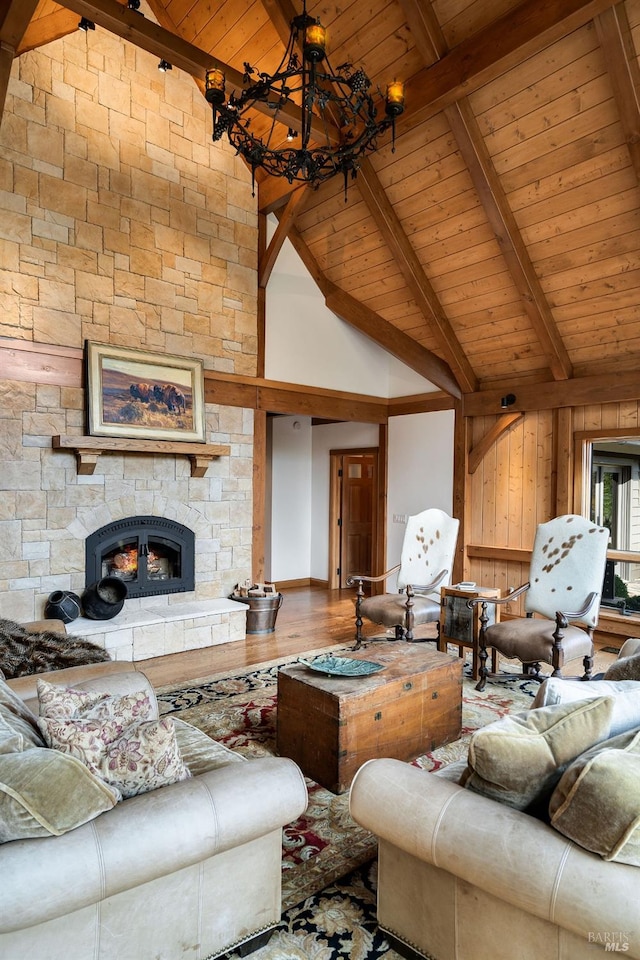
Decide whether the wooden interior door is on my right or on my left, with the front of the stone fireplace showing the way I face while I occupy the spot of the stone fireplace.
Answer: on my left

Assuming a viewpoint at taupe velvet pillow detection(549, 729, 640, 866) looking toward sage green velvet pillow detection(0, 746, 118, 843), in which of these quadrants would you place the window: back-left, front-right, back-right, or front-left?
back-right

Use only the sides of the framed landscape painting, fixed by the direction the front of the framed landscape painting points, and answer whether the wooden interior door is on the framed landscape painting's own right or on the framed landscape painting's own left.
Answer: on the framed landscape painting's own left

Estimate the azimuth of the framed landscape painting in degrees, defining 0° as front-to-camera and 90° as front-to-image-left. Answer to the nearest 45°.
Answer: approximately 315°

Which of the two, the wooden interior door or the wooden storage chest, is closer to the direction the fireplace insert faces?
the wooden storage chest
